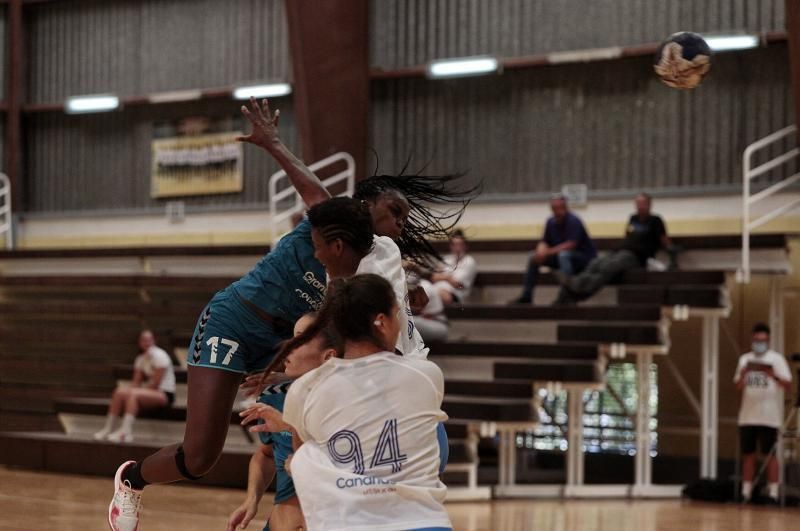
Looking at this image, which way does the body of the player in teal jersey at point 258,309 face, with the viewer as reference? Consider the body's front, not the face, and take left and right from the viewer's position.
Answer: facing the viewer and to the right of the viewer

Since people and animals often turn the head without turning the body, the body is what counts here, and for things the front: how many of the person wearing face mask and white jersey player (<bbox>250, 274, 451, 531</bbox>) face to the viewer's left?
0

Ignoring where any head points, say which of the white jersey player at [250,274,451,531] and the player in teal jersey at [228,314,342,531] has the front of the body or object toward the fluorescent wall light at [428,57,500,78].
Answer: the white jersey player

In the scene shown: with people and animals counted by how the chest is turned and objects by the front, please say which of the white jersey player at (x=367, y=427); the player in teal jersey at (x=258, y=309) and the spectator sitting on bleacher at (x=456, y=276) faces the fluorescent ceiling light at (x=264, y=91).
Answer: the white jersey player

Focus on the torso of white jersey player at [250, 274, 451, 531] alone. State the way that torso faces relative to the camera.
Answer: away from the camera

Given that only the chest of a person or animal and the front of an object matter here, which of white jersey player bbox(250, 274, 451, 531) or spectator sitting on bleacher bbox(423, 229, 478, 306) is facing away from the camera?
the white jersey player

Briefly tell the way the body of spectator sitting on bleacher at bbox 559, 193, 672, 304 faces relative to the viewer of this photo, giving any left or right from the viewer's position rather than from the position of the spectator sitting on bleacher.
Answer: facing the viewer and to the left of the viewer
